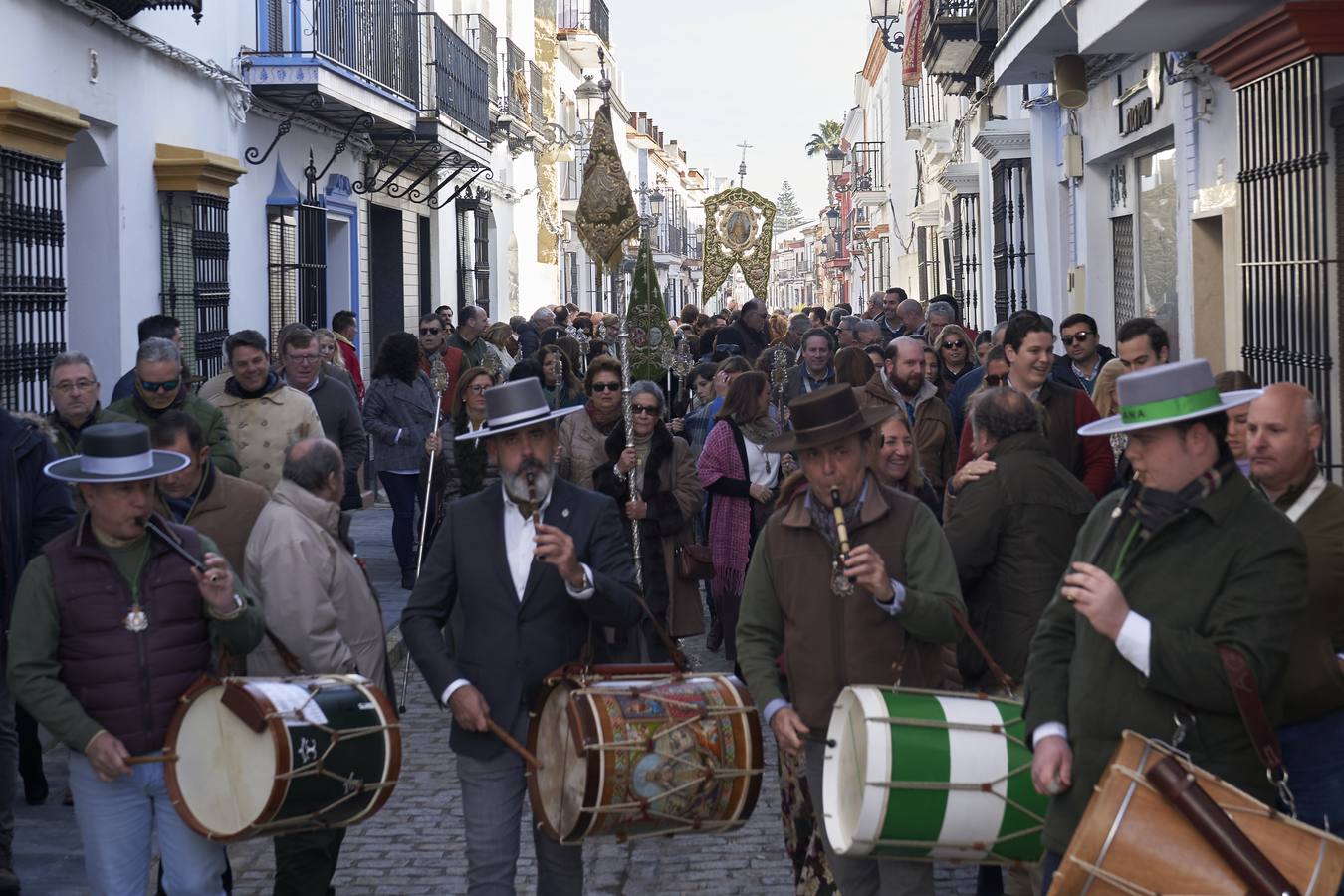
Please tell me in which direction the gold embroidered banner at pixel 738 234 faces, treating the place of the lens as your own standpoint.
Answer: facing the viewer

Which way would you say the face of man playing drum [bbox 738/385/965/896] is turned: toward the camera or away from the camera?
toward the camera

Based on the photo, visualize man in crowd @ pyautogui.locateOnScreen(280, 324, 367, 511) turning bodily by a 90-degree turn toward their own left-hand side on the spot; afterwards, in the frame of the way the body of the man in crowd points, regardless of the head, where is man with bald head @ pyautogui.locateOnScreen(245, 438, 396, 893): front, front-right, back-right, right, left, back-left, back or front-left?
right

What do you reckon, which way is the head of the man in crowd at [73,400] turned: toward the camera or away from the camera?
toward the camera

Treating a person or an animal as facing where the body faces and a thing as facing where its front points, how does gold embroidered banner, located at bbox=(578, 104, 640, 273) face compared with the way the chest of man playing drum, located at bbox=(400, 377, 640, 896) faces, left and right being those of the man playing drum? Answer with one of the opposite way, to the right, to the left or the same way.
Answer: the same way

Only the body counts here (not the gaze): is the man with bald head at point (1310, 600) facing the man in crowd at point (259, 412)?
no

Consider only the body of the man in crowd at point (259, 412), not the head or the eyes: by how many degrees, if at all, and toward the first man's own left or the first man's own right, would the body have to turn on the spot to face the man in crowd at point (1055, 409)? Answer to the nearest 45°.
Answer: approximately 45° to the first man's own left

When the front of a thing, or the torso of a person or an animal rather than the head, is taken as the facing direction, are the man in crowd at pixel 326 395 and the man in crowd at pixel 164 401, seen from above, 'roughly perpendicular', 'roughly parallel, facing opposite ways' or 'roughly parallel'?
roughly parallel

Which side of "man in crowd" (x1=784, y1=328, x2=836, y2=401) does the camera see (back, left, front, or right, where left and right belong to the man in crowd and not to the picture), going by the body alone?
front

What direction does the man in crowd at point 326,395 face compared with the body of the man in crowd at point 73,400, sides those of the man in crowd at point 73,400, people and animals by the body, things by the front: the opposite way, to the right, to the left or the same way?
the same way

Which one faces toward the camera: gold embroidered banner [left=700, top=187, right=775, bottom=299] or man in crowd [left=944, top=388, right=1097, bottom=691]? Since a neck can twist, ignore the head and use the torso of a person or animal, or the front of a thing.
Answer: the gold embroidered banner

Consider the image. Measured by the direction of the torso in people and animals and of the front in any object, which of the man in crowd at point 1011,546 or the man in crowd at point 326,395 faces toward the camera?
the man in crowd at point 326,395

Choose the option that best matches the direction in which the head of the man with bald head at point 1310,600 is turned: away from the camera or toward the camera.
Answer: toward the camera

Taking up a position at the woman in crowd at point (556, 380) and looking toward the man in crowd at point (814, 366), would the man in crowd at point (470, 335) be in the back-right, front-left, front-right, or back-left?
back-left
